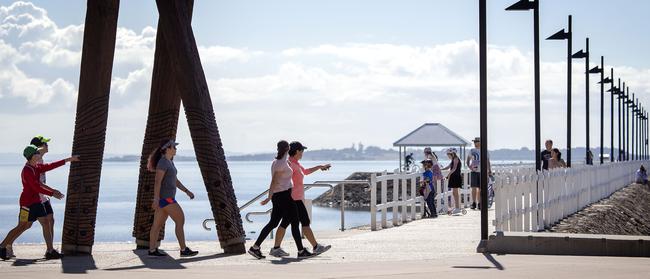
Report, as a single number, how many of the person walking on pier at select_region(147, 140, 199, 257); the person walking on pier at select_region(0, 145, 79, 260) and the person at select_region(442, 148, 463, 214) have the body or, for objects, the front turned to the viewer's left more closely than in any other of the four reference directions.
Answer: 1

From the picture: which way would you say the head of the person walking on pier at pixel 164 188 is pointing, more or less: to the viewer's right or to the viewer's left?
to the viewer's right

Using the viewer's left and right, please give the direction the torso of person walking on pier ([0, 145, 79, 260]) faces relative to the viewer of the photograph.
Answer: facing to the right of the viewer

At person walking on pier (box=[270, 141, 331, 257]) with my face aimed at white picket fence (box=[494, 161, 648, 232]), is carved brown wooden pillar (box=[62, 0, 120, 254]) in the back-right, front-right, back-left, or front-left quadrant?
back-left
